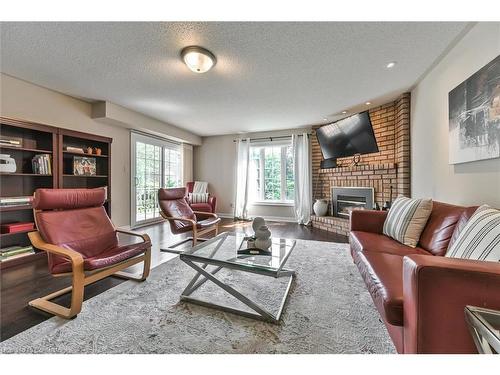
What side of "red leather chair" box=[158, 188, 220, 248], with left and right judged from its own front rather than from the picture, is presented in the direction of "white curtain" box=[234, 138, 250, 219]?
left

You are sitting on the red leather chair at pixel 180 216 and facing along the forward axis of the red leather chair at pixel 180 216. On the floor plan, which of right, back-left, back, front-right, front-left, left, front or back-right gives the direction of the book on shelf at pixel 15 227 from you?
back-right

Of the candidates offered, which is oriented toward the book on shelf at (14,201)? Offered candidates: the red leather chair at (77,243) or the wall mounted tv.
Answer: the wall mounted tv

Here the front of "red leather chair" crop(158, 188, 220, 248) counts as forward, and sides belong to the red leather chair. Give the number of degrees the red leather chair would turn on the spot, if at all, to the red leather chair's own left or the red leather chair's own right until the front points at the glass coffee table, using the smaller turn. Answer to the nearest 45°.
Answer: approximately 45° to the red leather chair's own right

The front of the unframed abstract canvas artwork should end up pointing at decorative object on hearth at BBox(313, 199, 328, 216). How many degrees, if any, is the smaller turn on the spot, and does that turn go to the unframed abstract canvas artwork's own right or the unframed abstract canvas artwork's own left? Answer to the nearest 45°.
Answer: approximately 90° to the unframed abstract canvas artwork's own right

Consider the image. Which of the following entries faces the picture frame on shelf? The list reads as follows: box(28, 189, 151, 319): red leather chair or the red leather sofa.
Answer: the red leather sofa

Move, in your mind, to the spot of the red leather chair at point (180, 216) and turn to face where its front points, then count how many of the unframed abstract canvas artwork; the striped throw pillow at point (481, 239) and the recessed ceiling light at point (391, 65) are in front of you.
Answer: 3

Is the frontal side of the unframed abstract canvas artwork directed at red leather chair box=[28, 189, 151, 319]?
yes

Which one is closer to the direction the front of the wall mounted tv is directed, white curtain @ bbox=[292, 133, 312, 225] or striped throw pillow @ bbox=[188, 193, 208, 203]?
the striped throw pillow

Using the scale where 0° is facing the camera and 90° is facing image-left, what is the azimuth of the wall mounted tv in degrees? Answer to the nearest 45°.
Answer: approximately 45°

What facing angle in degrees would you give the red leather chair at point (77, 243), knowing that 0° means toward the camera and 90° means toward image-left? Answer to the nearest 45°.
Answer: approximately 315°

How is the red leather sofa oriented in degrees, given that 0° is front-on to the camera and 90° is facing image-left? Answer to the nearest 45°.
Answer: approximately 90°

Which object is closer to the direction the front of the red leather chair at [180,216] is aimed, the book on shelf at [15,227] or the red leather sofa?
the red leather sofa
